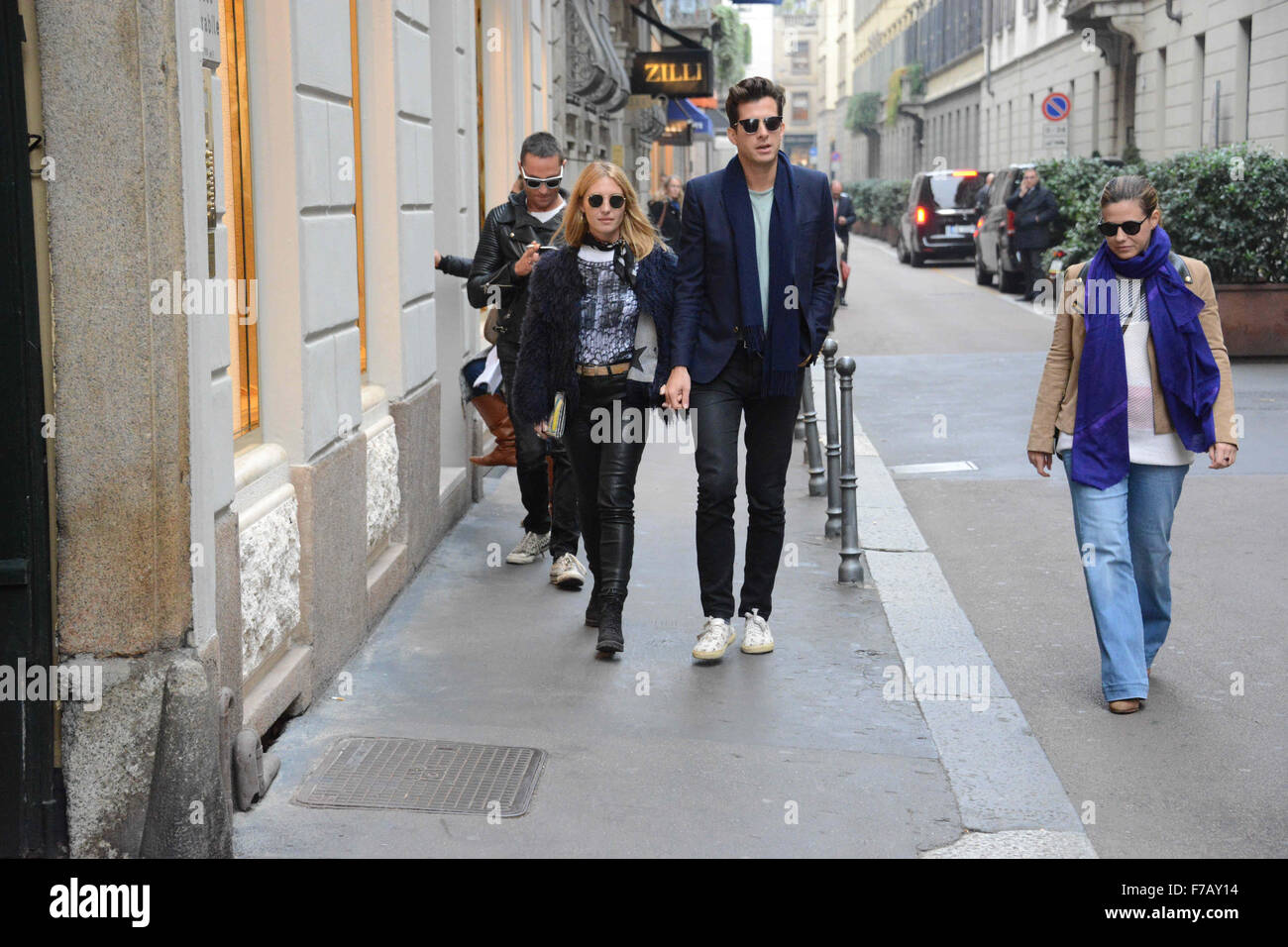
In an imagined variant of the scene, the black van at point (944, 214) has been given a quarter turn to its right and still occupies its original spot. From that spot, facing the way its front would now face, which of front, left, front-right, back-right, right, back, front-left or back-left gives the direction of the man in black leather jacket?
right

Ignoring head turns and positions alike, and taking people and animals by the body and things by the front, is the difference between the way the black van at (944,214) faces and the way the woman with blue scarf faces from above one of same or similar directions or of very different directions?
very different directions

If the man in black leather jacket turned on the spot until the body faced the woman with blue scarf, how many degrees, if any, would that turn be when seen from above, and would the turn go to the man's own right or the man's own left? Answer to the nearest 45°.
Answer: approximately 45° to the man's own left

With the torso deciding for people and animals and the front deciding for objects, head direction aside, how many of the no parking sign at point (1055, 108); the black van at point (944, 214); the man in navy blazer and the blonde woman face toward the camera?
3

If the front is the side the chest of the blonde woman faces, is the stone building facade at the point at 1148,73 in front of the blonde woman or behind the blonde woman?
behind

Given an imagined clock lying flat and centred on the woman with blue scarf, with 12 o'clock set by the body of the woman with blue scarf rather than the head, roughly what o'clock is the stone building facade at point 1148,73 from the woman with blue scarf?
The stone building facade is roughly at 6 o'clock from the woman with blue scarf.

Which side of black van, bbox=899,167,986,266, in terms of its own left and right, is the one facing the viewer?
back
